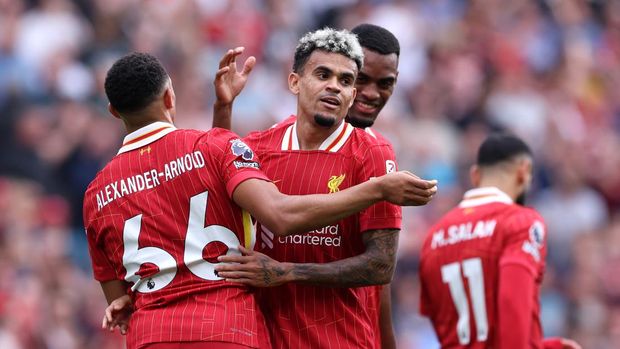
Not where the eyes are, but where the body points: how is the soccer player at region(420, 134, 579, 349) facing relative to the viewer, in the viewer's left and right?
facing away from the viewer and to the right of the viewer

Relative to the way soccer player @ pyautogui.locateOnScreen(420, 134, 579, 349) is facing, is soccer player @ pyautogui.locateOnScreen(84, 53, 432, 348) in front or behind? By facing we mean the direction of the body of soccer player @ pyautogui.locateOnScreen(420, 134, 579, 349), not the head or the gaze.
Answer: behind

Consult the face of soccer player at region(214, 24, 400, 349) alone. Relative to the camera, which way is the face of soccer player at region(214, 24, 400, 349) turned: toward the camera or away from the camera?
toward the camera

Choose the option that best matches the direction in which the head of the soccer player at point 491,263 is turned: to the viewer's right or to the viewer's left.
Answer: to the viewer's right

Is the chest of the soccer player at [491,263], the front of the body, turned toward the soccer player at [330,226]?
no

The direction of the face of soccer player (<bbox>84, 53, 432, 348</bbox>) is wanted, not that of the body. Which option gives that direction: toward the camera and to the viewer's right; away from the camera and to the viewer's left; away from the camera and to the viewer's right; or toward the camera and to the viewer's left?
away from the camera and to the viewer's right
